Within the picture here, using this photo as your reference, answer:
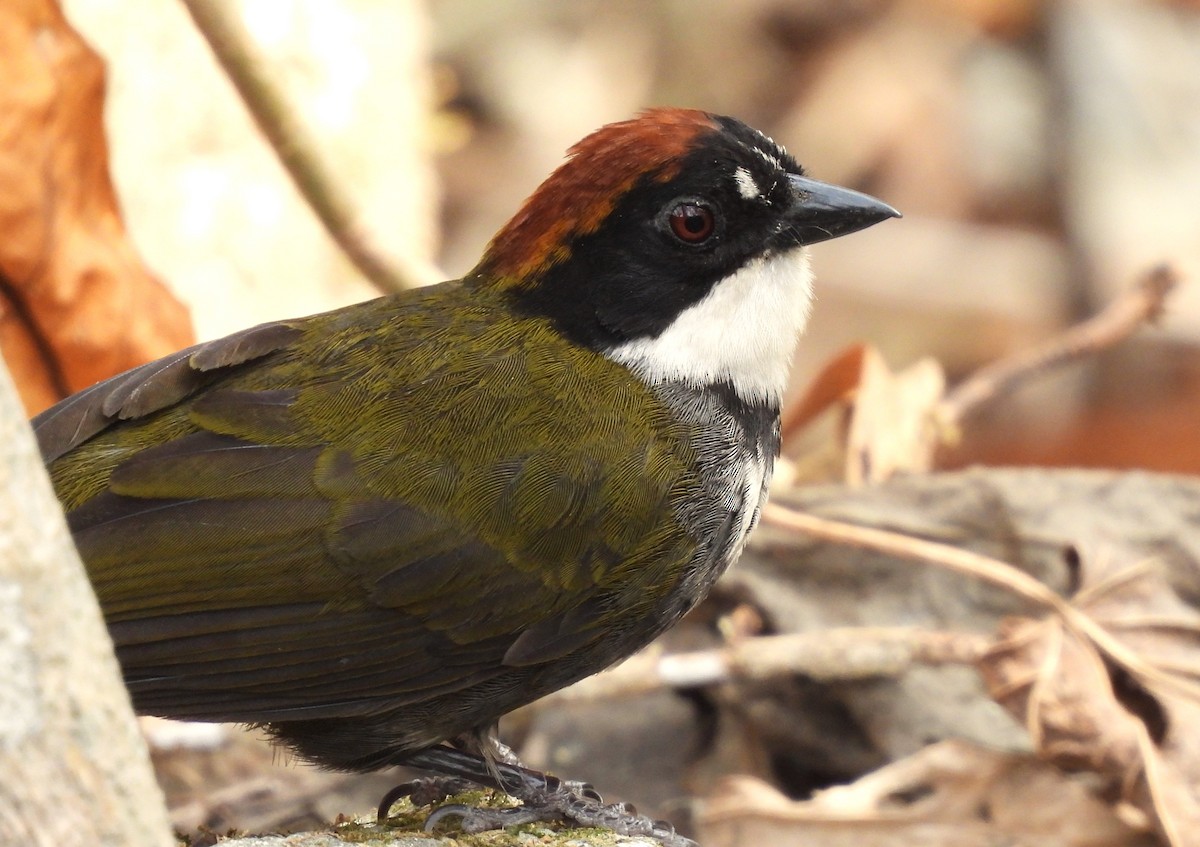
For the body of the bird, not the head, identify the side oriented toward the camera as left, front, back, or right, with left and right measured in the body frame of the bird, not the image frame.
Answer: right

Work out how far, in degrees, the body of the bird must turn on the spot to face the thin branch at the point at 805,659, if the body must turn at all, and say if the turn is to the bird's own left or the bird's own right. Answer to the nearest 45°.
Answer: approximately 45° to the bird's own left

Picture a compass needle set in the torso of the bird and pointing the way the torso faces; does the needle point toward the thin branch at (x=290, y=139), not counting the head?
no

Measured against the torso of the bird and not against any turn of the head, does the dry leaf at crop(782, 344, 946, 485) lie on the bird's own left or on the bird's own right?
on the bird's own left

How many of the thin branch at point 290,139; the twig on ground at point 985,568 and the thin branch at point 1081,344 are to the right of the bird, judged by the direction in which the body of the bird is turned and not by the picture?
0

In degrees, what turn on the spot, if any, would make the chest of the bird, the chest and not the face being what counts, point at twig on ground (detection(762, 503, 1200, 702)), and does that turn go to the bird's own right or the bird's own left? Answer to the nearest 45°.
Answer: approximately 45° to the bird's own left

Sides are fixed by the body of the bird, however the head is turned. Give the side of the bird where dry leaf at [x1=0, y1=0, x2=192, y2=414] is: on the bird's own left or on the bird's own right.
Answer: on the bird's own left

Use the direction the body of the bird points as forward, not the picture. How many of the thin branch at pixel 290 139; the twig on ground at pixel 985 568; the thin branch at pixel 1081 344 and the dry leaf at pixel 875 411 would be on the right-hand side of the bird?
0

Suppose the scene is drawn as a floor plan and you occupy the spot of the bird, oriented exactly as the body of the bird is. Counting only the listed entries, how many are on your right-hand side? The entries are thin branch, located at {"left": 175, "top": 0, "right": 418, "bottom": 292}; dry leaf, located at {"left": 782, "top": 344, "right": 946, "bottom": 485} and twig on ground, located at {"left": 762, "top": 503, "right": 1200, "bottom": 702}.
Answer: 0

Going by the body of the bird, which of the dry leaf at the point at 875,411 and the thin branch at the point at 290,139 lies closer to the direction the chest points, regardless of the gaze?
the dry leaf
